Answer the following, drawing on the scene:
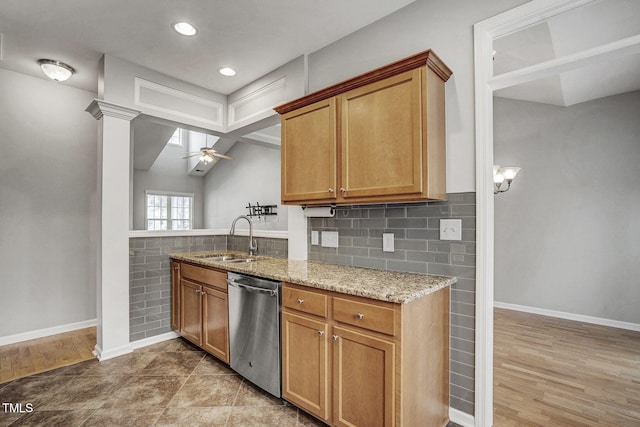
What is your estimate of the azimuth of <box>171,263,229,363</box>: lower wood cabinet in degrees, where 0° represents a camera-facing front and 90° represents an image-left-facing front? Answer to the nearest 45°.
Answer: approximately 45°

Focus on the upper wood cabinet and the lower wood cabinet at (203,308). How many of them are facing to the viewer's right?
0

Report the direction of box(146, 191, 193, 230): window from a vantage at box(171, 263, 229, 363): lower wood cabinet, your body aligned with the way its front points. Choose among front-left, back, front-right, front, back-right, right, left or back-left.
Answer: back-right

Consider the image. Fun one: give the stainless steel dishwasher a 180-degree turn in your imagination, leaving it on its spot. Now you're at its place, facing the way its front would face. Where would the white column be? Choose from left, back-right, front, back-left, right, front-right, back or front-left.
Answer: left

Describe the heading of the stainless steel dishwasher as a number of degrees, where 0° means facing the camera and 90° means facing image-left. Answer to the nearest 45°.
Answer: approximately 45°

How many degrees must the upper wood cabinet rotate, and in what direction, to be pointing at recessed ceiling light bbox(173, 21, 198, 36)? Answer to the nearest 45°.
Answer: approximately 45° to its right

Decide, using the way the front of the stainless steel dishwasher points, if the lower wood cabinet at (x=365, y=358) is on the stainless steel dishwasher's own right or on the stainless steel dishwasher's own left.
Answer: on the stainless steel dishwasher's own left

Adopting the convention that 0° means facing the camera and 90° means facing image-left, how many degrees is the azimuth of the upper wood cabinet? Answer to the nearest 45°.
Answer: approximately 45°

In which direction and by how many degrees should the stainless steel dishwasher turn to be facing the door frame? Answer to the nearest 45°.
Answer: approximately 90° to its left

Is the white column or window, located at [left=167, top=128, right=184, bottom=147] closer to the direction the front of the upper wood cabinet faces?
the white column

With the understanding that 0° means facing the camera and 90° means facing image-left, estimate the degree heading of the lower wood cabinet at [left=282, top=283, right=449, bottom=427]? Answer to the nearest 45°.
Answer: approximately 45°

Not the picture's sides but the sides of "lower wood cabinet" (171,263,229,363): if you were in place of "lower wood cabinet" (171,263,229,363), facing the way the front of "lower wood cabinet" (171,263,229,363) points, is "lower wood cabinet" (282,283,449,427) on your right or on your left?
on your left
